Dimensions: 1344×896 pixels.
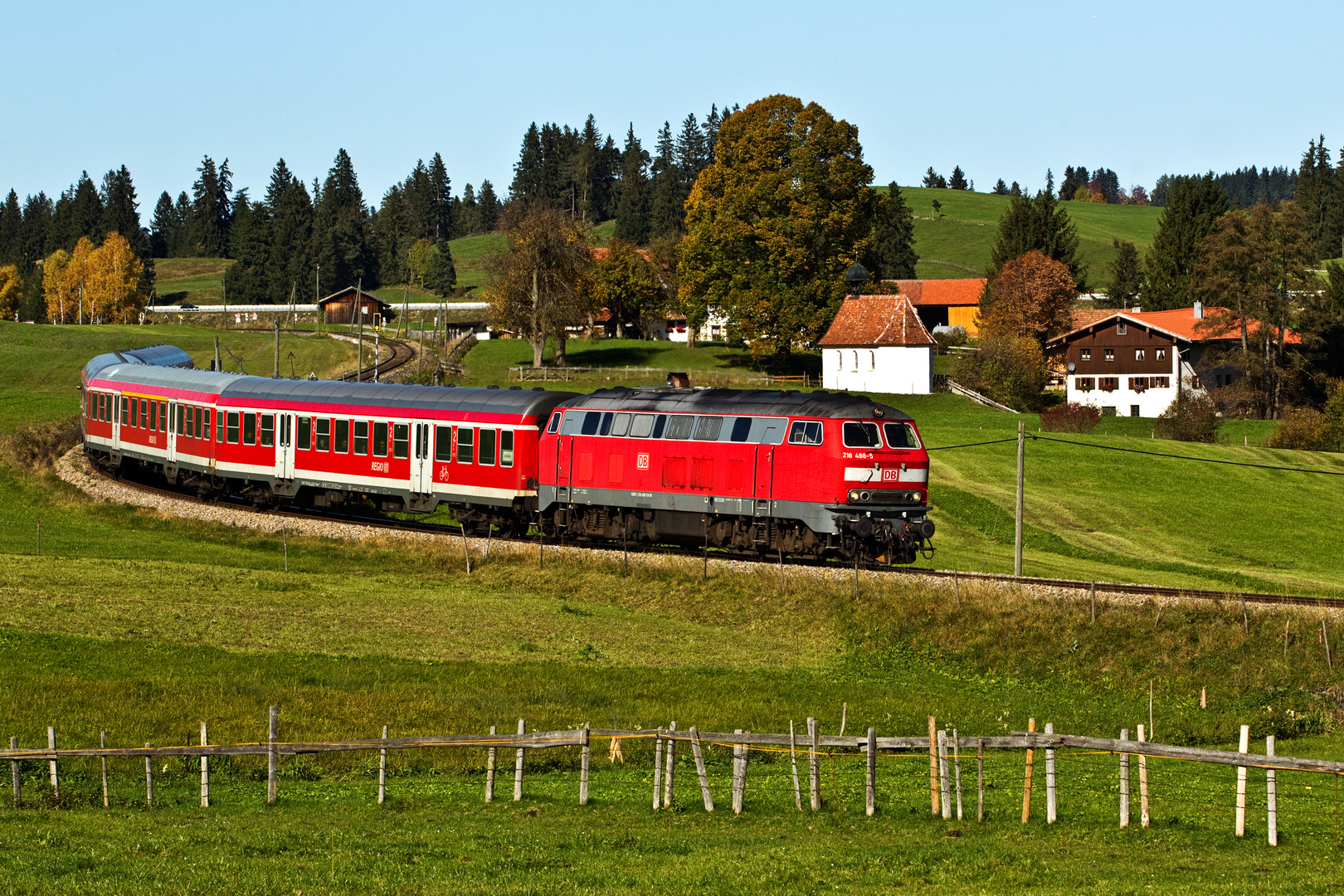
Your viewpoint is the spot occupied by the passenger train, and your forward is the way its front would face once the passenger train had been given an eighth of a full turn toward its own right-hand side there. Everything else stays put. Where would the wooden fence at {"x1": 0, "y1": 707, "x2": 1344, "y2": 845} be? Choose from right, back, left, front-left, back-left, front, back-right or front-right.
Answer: front

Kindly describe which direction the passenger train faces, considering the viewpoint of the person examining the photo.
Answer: facing the viewer and to the right of the viewer
